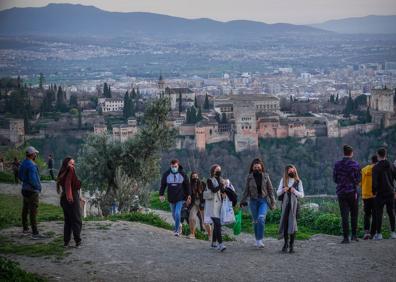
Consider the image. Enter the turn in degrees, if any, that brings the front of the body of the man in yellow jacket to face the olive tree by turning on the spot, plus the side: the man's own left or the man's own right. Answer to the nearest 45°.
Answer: approximately 90° to the man's own left

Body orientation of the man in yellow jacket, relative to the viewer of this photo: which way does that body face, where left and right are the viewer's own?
facing away from the viewer and to the right of the viewer

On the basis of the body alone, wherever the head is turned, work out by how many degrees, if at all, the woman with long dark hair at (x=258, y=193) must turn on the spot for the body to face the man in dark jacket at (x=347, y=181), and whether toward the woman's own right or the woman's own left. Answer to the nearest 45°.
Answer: approximately 90° to the woman's own left

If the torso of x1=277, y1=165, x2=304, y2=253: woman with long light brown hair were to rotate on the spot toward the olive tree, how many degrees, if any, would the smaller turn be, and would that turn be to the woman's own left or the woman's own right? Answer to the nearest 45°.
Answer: approximately 135° to the woman's own right

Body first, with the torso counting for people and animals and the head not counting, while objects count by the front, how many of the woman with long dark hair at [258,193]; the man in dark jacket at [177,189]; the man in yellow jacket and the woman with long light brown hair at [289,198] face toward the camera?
3

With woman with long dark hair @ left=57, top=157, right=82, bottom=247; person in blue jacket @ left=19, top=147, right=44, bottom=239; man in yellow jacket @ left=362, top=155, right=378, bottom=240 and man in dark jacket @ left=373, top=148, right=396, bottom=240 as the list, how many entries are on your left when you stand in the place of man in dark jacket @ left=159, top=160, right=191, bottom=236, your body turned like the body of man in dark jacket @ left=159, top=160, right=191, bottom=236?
2

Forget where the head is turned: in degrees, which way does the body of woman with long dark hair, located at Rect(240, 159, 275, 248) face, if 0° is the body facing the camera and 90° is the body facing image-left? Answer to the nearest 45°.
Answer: approximately 0°

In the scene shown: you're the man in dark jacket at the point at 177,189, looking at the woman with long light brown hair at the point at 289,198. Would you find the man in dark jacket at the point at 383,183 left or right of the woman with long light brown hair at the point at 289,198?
left

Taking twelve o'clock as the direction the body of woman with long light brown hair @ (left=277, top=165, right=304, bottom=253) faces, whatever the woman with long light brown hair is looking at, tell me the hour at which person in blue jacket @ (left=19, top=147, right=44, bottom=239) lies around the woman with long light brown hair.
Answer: The person in blue jacket is roughly at 3 o'clock from the woman with long light brown hair.

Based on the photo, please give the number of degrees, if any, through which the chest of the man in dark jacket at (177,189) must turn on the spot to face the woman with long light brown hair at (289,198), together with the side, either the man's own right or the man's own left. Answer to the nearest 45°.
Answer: approximately 45° to the man's own left
